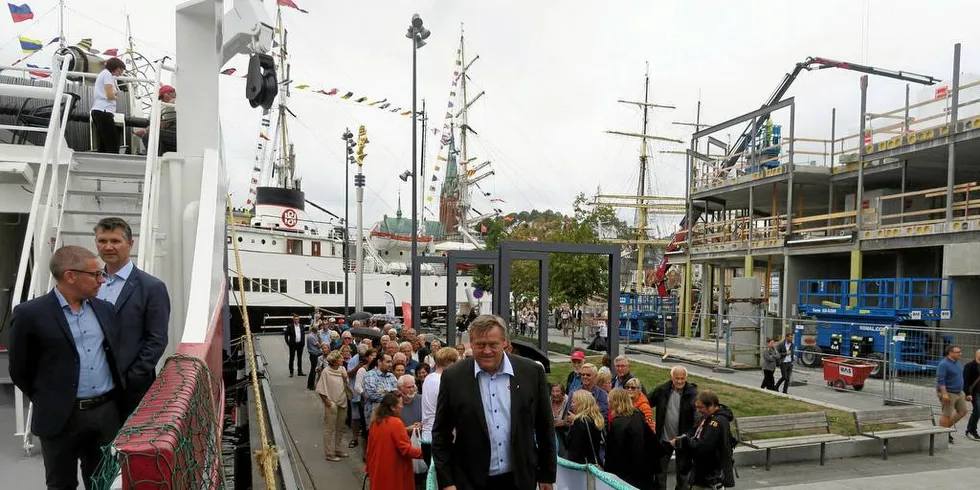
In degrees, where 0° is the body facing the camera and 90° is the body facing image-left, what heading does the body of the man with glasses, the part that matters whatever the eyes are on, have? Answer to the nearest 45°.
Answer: approximately 315°

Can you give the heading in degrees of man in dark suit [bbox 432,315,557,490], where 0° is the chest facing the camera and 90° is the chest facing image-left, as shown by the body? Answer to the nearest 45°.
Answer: approximately 0°

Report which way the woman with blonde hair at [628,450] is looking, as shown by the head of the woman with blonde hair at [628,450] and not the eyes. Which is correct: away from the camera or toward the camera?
away from the camera

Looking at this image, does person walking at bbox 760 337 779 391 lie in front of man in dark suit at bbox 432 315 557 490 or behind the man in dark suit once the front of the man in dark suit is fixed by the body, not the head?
behind

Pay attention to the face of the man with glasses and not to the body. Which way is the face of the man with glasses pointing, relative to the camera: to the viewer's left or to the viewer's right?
to the viewer's right

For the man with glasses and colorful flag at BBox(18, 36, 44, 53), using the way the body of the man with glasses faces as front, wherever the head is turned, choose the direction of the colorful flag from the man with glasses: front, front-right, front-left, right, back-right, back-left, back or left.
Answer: back-left

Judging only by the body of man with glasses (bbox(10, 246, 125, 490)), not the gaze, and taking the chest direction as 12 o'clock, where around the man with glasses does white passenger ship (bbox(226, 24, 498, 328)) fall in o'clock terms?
The white passenger ship is roughly at 8 o'clock from the man with glasses.

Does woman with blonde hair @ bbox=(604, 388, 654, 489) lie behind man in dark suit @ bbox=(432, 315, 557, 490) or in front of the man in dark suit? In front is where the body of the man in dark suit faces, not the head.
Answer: behind

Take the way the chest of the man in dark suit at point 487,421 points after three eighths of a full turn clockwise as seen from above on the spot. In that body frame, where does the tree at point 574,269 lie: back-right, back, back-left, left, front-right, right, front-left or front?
front-right
